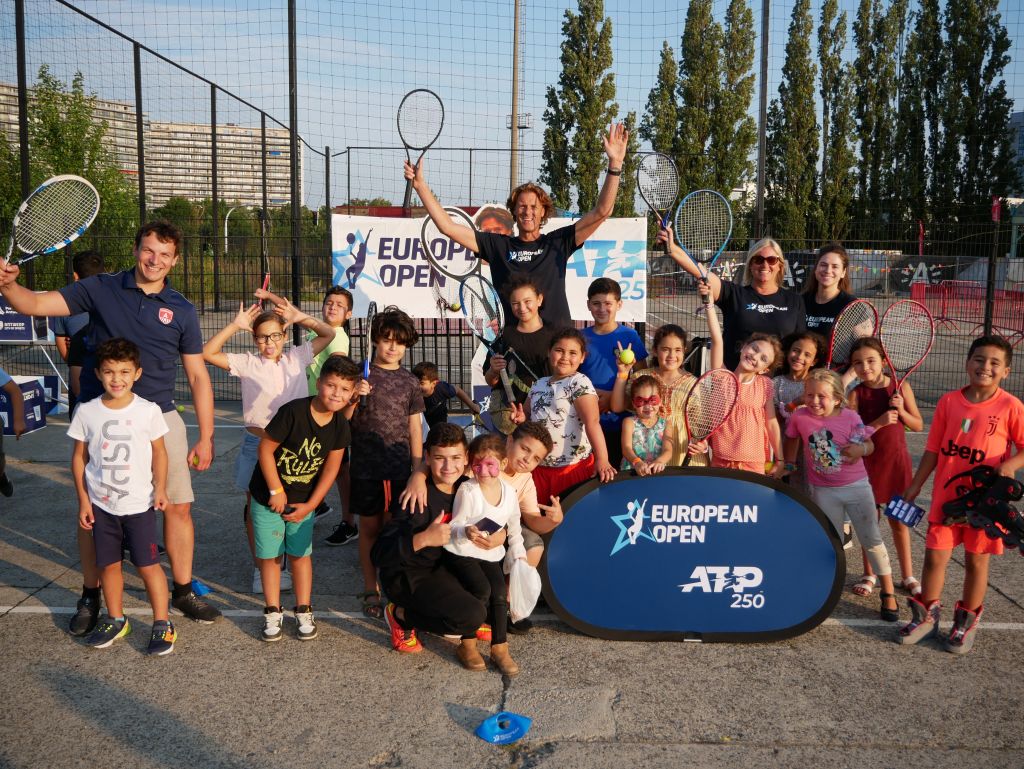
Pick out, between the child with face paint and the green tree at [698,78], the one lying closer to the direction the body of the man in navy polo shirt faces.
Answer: the child with face paint

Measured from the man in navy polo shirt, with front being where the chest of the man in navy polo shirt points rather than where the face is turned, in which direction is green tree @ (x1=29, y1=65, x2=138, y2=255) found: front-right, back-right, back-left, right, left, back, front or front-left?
back

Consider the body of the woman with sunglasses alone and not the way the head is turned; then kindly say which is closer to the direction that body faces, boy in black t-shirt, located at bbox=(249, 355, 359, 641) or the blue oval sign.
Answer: the blue oval sign

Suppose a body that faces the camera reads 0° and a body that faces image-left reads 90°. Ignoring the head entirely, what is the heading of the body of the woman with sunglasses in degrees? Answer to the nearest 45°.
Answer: approximately 0°

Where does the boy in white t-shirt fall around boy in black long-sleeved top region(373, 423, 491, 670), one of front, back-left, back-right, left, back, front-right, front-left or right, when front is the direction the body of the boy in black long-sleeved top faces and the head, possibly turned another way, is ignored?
back-right

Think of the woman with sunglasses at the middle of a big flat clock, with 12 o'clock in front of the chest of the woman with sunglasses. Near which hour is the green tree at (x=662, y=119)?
The green tree is roughly at 6 o'clock from the woman with sunglasses.

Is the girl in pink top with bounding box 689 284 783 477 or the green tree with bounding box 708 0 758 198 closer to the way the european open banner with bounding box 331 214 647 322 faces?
the girl in pink top

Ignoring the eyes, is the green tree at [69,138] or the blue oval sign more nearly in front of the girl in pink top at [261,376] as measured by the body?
the blue oval sign

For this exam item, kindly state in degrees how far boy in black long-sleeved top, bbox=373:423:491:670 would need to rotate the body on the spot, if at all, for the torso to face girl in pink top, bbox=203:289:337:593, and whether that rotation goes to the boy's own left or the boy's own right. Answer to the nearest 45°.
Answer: approximately 180°

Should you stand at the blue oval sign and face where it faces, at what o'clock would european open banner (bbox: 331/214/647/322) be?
The european open banner is roughly at 5 o'clock from the blue oval sign.
